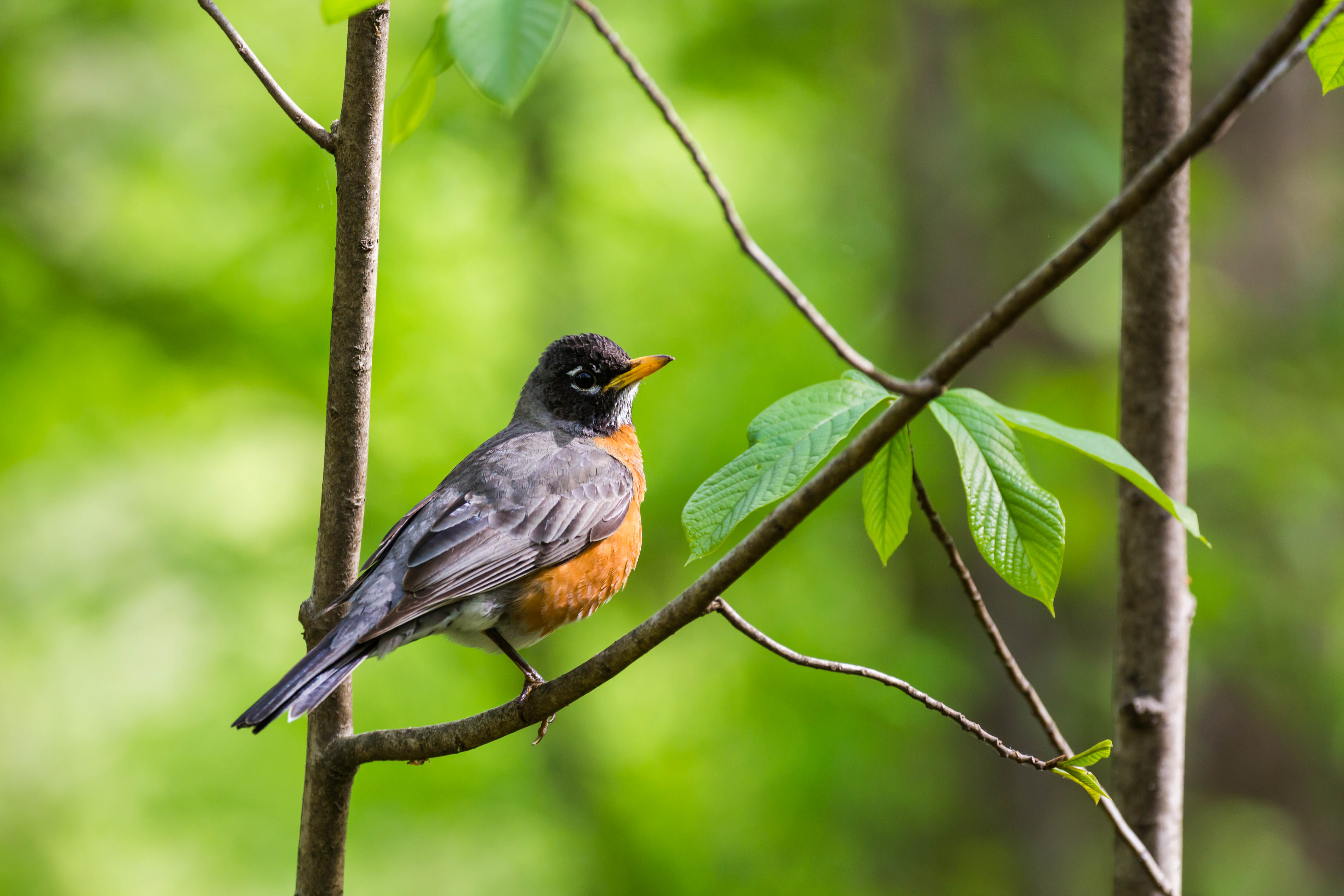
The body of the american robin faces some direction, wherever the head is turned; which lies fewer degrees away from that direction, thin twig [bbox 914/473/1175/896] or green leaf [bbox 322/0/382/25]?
the thin twig

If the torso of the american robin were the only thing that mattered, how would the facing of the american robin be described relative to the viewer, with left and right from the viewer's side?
facing to the right of the viewer
